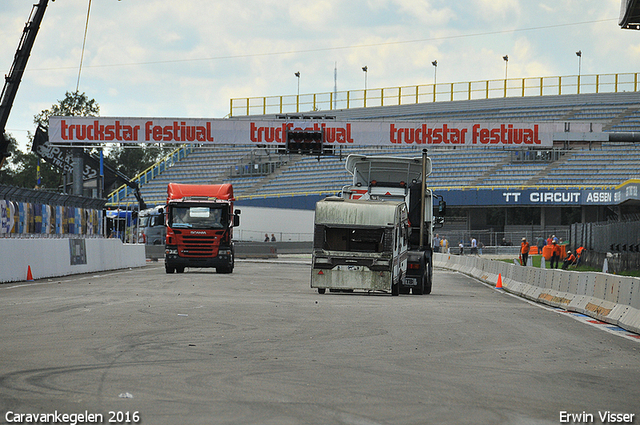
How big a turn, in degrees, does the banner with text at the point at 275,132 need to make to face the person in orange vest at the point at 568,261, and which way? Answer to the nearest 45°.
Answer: approximately 45° to its left

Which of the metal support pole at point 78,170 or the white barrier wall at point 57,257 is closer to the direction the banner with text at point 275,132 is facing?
the white barrier wall

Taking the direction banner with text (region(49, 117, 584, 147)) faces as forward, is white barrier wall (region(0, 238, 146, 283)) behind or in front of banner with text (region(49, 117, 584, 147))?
in front

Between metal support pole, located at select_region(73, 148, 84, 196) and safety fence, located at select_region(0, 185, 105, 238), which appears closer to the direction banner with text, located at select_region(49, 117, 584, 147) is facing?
the safety fence

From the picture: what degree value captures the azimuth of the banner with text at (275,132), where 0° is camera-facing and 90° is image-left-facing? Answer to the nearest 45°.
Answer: approximately 0°

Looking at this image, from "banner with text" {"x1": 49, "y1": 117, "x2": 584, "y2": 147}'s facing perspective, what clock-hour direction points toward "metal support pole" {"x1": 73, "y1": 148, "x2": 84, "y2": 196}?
The metal support pole is roughly at 3 o'clock from the banner with text.

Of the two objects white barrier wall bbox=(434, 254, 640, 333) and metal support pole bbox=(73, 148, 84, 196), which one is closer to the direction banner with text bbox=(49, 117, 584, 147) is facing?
the white barrier wall

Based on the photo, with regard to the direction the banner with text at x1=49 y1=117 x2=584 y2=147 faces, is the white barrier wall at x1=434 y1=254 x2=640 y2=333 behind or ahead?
ahead
